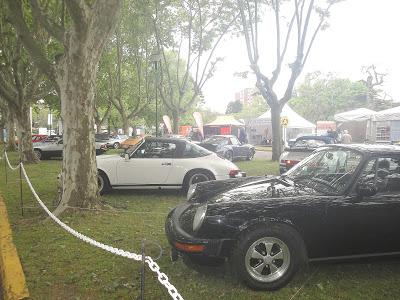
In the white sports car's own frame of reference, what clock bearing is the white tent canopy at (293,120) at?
The white tent canopy is roughly at 4 o'clock from the white sports car.

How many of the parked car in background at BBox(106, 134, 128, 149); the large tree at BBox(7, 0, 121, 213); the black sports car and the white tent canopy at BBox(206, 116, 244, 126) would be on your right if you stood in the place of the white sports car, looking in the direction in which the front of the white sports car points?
2

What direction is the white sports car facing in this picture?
to the viewer's left

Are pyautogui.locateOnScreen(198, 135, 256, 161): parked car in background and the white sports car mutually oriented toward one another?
no

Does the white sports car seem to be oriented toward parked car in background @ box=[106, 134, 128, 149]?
no

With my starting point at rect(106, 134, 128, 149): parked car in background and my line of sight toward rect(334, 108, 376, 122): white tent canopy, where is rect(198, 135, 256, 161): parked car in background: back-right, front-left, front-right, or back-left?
front-right

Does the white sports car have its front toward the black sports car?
no

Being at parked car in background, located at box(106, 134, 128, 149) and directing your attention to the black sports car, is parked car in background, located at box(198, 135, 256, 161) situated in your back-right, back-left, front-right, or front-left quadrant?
front-left
